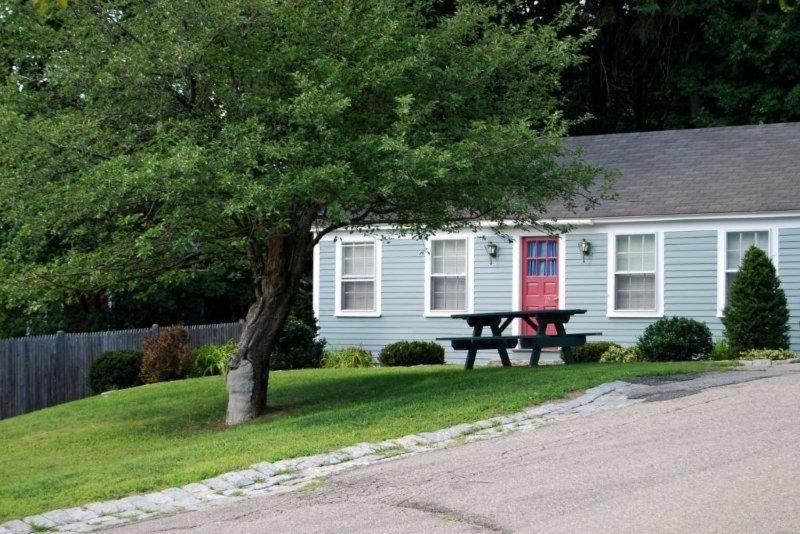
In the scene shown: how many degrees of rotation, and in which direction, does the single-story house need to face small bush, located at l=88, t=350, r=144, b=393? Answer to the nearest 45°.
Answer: approximately 90° to its right

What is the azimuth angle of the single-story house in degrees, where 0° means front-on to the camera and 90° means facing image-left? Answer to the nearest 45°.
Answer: approximately 0°

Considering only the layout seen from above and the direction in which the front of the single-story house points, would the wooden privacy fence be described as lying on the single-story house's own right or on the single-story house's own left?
on the single-story house's own right

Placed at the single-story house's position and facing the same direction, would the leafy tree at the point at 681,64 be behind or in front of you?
behind

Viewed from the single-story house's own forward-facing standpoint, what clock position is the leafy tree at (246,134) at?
The leafy tree is roughly at 1 o'clock from the single-story house.

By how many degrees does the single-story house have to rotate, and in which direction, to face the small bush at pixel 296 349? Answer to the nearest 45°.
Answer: approximately 90° to its right
